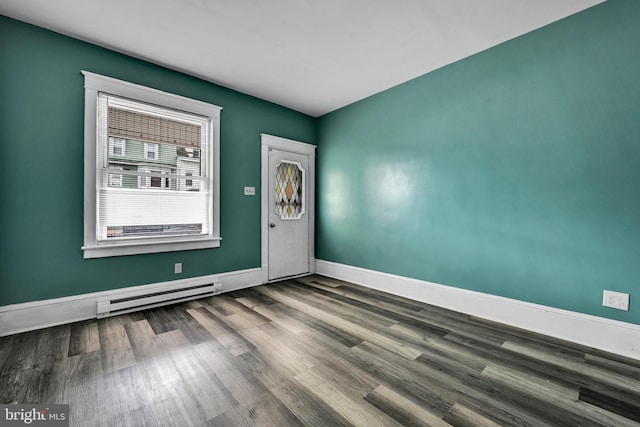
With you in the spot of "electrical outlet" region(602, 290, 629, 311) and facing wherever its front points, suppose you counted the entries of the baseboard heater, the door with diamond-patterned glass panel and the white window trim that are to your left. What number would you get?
0

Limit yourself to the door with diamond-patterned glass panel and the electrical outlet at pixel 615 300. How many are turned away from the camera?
0

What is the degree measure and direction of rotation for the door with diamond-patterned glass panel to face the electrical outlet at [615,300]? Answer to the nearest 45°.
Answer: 0° — it already faces it

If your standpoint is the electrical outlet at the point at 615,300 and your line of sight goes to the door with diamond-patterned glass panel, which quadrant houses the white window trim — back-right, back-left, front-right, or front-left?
front-left

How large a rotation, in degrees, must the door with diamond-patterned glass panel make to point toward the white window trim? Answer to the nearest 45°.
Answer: approximately 90° to its right

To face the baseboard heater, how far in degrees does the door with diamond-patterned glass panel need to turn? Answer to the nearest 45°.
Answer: approximately 90° to its right

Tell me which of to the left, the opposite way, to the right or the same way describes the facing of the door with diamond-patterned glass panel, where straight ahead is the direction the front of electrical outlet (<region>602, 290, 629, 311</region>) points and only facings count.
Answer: to the left

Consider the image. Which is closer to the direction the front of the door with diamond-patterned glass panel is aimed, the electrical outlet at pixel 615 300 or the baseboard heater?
the electrical outlet

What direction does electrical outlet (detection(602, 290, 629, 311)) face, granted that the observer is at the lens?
facing the viewer

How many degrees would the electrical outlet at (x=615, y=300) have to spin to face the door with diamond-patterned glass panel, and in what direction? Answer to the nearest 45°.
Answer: approximately 90° to its right

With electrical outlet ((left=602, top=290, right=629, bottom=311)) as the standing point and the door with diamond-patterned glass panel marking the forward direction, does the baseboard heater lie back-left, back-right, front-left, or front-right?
front-left

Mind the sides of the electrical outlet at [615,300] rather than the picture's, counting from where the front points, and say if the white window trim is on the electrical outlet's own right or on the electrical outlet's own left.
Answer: on the electrical outlet's own right

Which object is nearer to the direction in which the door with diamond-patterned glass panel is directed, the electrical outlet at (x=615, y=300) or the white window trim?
the electrical outlet

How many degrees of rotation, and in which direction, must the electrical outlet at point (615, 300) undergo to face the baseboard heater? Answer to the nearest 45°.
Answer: approximately 45° to its right
